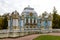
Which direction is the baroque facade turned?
toward the camera
